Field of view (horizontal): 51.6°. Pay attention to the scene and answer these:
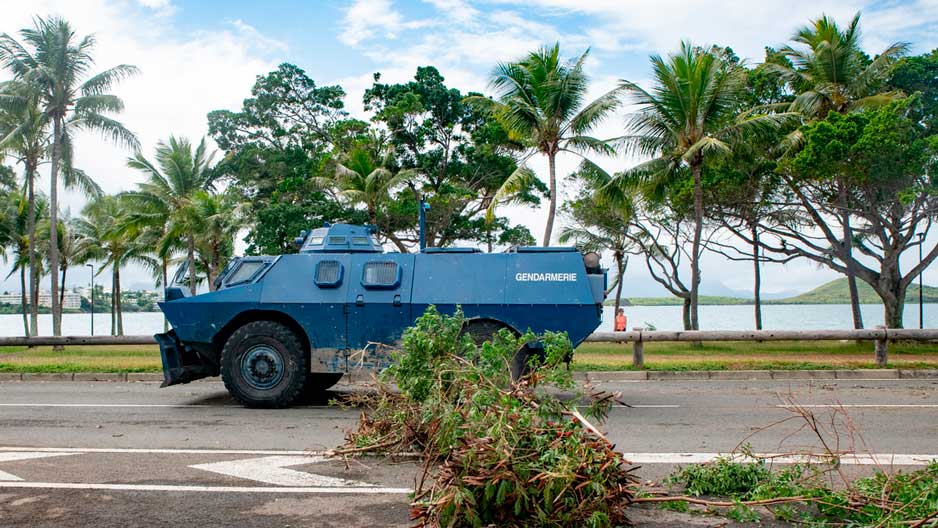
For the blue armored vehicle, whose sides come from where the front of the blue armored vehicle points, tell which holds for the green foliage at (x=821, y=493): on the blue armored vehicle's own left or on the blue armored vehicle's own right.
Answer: on the blue armored vehicle's own left

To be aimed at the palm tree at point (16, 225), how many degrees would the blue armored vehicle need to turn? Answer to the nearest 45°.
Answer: approximately 45° to its right

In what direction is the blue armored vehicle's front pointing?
to the viewer's left

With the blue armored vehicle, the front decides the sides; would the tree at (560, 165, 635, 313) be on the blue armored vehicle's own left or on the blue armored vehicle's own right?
on the blue armored vehicle's own right

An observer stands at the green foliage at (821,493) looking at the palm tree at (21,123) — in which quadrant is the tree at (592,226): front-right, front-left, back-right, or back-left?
front-right

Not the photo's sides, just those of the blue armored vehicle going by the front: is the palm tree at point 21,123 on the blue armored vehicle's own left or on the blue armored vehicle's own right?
on the blue armored vehicle's own right

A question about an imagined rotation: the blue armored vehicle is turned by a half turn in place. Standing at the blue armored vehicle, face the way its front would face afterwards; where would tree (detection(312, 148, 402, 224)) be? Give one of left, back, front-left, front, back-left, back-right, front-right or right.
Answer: left

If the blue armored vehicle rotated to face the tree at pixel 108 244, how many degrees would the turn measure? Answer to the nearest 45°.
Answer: approximately 90° to its right

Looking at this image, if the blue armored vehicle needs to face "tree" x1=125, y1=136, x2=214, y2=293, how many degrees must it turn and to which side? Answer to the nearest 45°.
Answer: approximately 90° to its right

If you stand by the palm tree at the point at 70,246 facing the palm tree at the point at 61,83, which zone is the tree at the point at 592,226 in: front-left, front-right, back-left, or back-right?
front-left

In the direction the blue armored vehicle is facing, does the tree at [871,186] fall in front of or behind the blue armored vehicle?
behind

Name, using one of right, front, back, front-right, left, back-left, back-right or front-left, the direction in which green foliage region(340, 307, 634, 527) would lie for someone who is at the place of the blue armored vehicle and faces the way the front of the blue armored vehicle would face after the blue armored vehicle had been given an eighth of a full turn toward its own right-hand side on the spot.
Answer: back-left

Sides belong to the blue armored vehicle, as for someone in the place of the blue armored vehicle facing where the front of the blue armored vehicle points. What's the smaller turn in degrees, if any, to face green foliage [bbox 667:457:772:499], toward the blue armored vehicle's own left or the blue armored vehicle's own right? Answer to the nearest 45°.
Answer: approximately 135° to the blue armored vehicle's own left

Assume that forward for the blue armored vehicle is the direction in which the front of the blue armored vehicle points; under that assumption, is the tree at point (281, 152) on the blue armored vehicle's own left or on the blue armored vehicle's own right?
on the blue armored vehicle's own right
